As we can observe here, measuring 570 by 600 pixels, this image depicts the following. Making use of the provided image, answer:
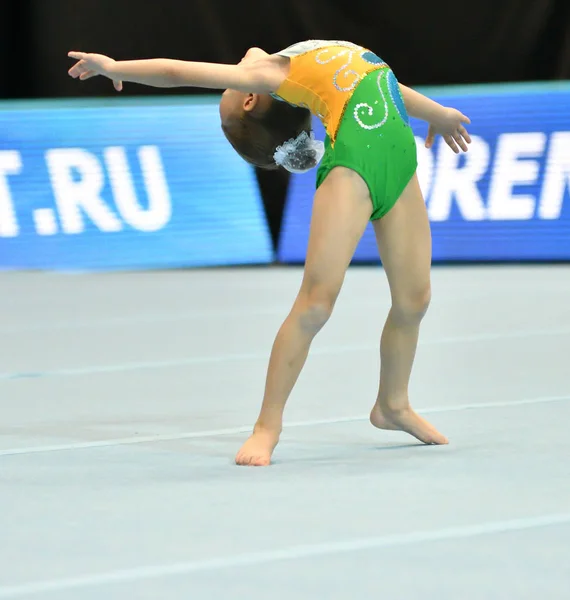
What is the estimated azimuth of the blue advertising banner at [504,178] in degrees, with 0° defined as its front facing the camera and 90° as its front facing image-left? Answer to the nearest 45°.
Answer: approximately 0°

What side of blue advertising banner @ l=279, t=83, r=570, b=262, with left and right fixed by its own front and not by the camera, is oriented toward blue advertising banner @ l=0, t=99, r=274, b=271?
right

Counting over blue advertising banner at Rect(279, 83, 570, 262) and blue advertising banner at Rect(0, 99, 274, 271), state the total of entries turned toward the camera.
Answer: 2

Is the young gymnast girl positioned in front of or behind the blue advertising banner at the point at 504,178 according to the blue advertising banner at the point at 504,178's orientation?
in front

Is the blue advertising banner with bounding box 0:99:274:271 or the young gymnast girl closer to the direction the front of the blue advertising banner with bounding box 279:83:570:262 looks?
the young gymnast girl

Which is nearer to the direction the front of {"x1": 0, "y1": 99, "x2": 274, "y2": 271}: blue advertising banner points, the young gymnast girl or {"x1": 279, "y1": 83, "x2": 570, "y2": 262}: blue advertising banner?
the young gymnast girl

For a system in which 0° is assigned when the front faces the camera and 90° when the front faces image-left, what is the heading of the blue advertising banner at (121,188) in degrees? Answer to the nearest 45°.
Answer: approximately 0°

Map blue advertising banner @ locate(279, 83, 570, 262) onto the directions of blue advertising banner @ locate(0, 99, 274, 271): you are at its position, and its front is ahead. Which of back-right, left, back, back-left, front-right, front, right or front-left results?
left
